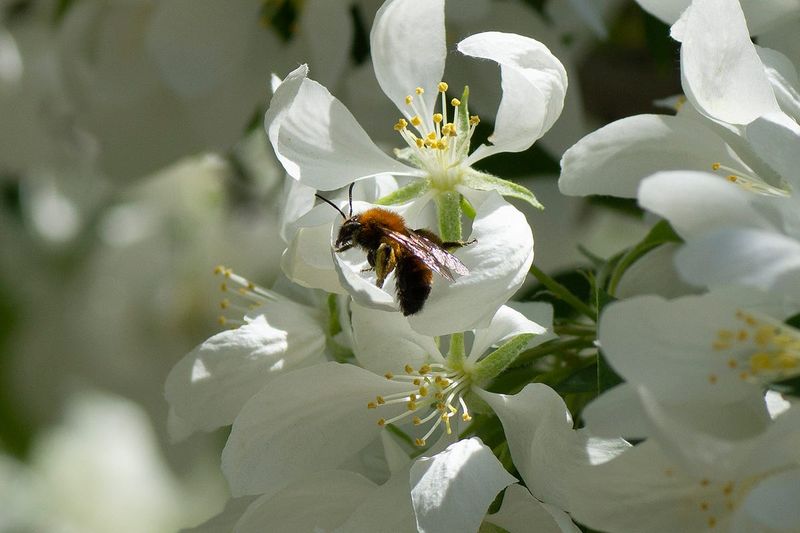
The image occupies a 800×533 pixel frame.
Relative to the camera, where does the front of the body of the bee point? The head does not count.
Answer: to the viewer's left
